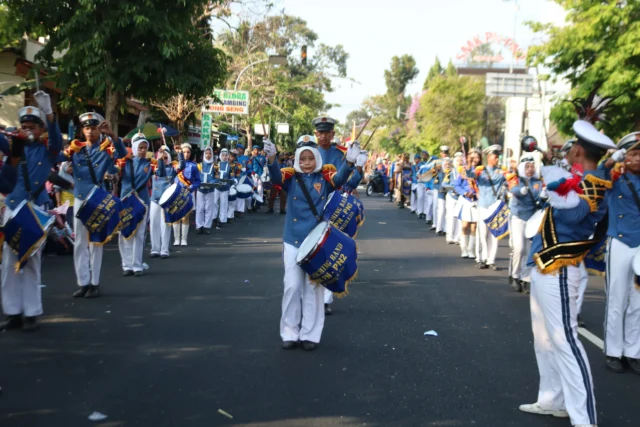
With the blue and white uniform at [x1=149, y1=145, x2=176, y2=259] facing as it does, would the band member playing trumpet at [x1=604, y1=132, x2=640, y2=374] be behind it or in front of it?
in front

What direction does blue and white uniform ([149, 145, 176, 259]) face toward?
toward the camera

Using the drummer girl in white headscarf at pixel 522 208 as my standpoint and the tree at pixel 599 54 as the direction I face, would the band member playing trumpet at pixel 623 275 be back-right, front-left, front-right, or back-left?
back-right

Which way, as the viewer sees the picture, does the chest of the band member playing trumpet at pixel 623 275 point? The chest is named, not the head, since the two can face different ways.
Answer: toward the camera

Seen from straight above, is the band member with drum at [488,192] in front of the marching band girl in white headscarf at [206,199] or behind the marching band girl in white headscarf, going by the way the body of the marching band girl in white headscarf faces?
in front

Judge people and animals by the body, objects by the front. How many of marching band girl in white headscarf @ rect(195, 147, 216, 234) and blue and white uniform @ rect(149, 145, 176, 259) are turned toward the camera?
2

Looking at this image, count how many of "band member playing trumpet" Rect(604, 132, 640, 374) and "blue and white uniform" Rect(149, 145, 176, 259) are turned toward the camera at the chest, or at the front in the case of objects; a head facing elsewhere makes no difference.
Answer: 2

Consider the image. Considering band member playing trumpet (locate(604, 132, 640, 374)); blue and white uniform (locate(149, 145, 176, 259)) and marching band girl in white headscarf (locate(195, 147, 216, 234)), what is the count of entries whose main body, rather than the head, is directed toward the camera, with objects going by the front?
3

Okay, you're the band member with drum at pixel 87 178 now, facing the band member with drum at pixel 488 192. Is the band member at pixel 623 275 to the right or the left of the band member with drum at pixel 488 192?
right

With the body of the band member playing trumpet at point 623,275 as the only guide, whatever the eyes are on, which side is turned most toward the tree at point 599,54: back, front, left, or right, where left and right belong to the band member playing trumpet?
back

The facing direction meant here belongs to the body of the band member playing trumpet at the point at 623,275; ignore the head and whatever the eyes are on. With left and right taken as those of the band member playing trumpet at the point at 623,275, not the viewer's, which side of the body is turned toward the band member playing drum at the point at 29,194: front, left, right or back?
right

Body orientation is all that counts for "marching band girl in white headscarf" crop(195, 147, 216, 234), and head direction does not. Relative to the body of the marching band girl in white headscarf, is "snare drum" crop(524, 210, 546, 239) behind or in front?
in front

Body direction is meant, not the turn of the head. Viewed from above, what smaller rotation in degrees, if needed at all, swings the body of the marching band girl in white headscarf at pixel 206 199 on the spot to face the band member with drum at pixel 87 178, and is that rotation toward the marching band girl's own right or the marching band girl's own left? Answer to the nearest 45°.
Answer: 0° — they already face them

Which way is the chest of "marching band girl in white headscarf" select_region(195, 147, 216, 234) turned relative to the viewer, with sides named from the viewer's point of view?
facing the viewer

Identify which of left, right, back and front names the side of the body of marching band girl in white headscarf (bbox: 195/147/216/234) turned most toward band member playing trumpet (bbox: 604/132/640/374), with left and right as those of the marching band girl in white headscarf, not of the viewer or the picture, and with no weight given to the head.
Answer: front
